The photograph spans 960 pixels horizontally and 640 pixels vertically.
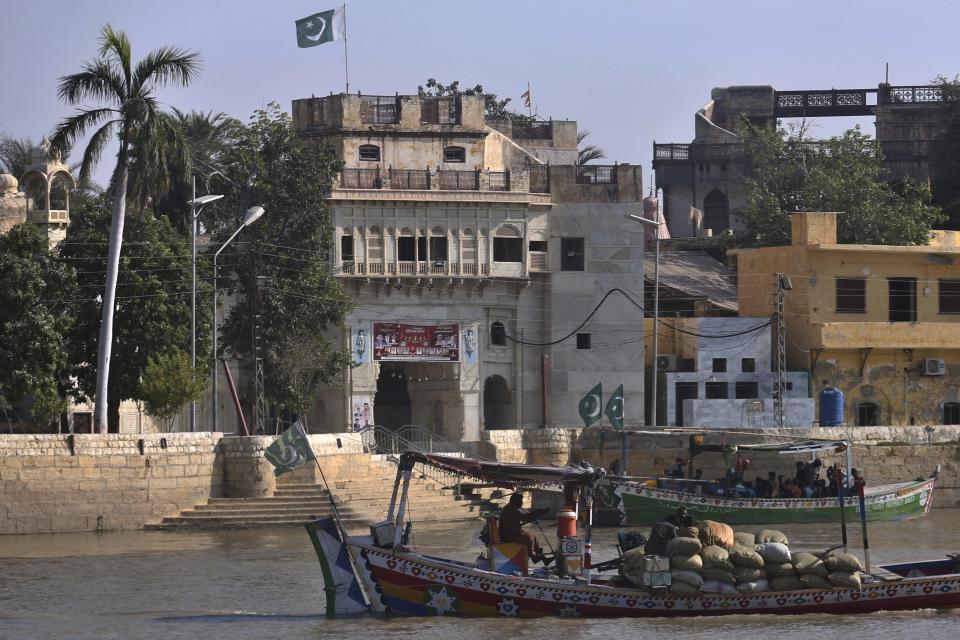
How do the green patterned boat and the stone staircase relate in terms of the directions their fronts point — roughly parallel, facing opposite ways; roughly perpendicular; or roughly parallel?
roughly perpendicular

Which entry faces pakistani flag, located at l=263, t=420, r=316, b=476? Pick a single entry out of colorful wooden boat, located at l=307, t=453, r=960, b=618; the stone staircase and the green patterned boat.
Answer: the stone staircase

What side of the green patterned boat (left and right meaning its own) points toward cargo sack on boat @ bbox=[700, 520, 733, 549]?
right

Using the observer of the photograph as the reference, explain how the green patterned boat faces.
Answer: facing to the right of the viewer

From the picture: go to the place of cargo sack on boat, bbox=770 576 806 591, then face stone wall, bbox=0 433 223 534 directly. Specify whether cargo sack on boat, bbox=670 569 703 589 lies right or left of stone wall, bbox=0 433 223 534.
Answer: left

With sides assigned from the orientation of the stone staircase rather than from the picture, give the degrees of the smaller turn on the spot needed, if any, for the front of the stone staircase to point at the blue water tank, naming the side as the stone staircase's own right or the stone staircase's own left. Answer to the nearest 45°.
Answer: approximately 135° to the stone staircase's own left

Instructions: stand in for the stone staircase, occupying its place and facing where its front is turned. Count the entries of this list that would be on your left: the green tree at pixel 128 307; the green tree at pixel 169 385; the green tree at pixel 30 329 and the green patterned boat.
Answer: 1

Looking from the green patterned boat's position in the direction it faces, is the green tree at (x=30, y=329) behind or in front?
behind

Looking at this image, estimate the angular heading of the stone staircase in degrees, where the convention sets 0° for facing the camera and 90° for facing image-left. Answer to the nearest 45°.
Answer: approximately 0°
